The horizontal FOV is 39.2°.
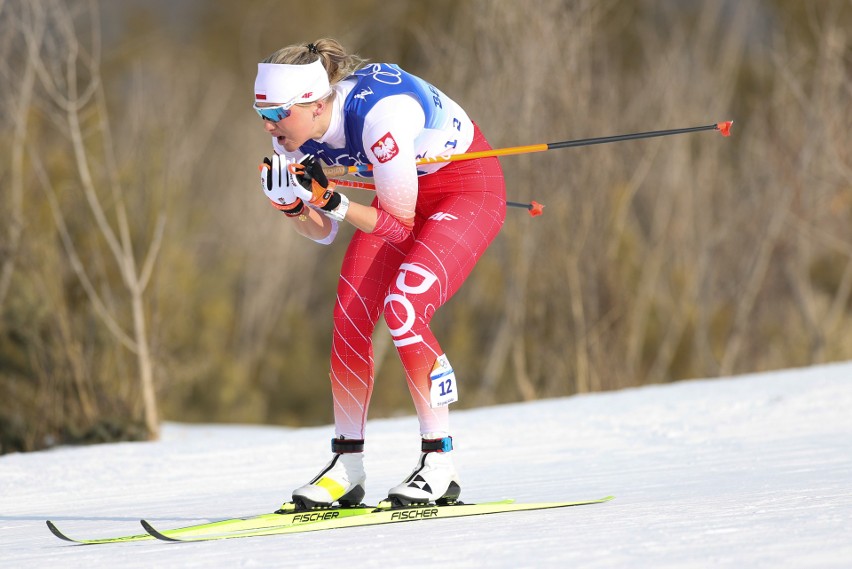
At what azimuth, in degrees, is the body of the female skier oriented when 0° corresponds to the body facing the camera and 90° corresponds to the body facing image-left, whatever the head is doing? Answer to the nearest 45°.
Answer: approximately 45°
